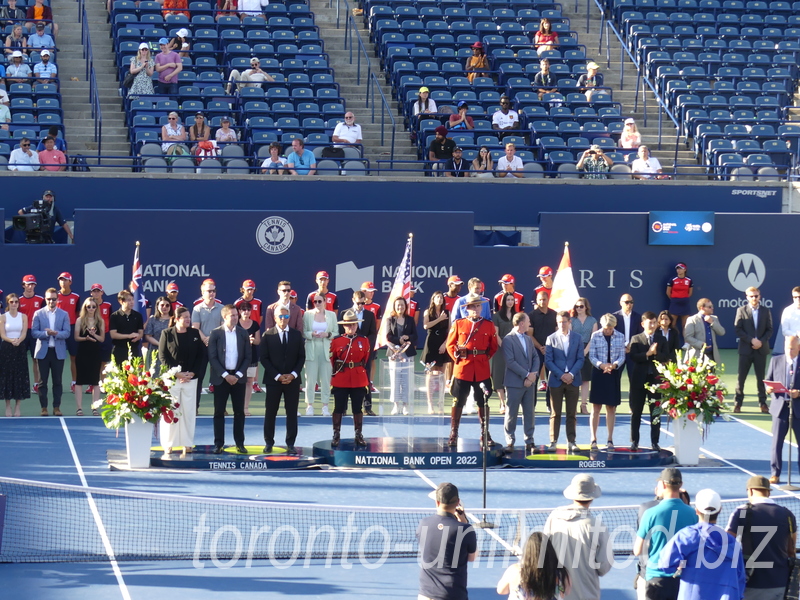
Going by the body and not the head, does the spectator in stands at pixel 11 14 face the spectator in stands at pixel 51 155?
yes

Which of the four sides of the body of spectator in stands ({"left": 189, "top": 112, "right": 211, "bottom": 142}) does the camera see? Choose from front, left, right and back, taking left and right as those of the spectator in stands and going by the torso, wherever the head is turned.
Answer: front

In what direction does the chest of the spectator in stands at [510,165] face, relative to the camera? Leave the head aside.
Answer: toward the camera

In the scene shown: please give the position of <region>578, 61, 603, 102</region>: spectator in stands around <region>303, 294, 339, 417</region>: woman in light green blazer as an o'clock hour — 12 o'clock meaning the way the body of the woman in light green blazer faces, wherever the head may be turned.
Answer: The spectator in stands is roughly at 7 o'clock from the woman in light green blazer.

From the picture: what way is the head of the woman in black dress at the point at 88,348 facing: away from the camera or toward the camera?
toward the camera

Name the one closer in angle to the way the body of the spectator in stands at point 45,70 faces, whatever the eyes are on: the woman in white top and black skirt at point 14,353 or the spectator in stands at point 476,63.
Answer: the woman in white top and black skirt

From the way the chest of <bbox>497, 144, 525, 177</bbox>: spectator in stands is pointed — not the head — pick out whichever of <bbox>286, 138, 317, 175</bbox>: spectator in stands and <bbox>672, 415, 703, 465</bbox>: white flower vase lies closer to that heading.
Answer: the white flower vase

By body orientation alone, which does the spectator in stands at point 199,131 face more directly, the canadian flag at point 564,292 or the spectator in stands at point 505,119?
the canadian flag

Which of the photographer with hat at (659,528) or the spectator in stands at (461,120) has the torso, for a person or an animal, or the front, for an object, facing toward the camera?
the spectator in stands

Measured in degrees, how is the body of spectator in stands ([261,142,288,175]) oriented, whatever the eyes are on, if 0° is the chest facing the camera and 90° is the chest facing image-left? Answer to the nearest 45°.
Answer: approximately 0°

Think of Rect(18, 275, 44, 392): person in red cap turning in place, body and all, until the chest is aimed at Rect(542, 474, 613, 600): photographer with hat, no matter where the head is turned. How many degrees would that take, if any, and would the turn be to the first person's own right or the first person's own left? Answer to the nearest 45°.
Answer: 0° — they already face them

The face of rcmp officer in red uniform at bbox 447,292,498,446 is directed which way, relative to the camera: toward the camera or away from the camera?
toward the camera

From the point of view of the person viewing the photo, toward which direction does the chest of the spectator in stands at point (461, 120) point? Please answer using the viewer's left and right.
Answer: facing the viewer

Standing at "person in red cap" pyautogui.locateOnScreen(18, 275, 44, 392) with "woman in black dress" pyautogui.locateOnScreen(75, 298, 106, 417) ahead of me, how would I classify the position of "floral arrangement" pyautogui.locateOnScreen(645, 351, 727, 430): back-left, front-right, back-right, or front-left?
front-left

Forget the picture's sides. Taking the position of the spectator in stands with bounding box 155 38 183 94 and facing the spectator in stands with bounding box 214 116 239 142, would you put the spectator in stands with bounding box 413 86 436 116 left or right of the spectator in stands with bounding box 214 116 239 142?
left

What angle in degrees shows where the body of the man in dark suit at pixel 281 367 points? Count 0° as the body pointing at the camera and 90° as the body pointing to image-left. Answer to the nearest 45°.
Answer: approximately 0°

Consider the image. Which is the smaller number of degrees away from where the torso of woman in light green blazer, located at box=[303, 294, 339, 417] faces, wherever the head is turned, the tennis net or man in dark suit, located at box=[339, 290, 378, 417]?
the tennis net
